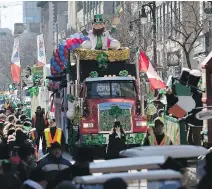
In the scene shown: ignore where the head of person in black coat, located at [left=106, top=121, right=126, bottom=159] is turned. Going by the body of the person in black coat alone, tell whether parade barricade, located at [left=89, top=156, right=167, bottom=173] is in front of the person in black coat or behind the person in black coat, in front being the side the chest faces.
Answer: in front

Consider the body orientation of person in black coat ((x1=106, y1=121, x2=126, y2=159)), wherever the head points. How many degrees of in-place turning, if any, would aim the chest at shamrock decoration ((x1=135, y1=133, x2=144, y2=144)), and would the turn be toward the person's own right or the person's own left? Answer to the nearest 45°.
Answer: approximately 180°

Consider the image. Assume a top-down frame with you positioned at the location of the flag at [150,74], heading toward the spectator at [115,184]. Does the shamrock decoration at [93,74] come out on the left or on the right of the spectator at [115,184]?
right

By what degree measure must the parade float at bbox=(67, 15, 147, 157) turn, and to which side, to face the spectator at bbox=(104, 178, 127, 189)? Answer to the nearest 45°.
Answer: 0° — it already faces them

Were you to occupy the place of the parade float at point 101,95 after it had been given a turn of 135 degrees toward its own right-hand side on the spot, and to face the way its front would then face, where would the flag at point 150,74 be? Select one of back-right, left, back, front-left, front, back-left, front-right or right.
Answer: right

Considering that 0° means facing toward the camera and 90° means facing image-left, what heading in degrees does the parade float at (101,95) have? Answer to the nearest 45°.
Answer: approximately 0°

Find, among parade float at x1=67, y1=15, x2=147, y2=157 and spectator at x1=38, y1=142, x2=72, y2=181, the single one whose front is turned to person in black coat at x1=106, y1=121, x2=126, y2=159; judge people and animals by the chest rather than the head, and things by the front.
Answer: the parade float
